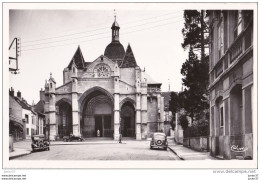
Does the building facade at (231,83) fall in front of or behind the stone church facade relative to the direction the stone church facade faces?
in front

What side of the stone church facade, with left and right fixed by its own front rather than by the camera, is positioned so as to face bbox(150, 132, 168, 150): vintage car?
front

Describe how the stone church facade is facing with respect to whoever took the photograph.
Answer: facing the viewer

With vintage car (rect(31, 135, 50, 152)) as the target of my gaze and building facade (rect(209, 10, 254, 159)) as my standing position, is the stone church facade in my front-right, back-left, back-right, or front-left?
front-right

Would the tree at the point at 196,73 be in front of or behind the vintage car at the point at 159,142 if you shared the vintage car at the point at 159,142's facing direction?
in front

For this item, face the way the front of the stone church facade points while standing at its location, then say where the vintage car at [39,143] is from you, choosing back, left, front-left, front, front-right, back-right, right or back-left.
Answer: front
